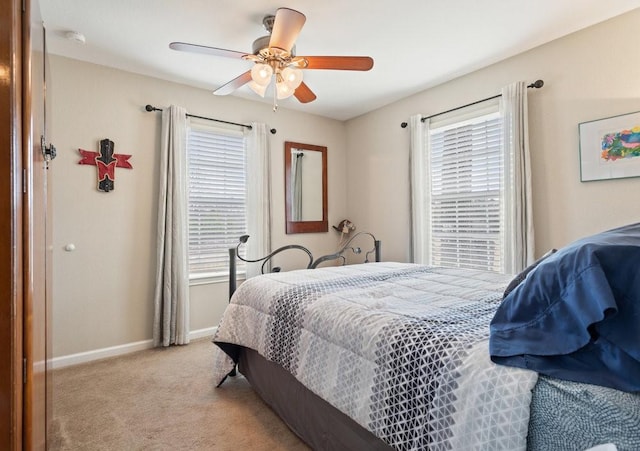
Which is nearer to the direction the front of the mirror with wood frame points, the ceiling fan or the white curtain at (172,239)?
the ceiling fan

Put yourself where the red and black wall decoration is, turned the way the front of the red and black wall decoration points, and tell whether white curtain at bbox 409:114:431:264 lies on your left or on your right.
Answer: on your left

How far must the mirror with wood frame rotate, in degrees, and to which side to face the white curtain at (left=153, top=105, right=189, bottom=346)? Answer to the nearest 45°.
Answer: approximately 90° to its right

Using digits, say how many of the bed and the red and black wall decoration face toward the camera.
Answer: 1

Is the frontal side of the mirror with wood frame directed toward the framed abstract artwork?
yes

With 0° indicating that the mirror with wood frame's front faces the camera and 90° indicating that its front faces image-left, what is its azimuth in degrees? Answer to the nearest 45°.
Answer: approximately 315°

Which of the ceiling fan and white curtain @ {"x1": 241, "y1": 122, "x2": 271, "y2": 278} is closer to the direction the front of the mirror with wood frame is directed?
the ceiling fan

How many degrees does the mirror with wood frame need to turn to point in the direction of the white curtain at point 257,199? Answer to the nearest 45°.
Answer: approximately 90° to its right
